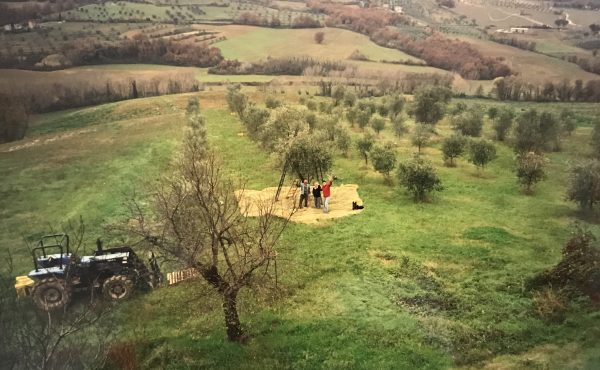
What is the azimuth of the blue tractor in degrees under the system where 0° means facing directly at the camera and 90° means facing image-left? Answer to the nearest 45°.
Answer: approximately 270°

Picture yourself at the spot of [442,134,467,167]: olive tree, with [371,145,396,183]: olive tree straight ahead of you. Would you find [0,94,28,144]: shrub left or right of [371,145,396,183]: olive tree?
right

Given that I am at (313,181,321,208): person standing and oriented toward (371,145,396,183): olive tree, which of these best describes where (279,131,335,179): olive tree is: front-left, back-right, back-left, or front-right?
front-left

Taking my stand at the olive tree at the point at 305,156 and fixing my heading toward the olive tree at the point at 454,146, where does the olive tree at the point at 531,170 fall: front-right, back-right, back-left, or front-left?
front-right

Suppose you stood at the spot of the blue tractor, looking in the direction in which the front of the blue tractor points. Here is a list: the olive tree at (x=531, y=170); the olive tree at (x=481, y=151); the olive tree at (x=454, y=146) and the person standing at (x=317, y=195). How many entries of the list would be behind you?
0

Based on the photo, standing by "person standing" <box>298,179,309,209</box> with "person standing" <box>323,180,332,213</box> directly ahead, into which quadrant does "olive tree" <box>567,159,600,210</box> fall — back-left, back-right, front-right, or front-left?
front-left

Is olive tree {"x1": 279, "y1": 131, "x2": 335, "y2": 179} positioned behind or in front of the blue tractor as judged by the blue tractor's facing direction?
in front

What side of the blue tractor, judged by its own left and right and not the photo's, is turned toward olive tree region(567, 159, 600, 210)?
front

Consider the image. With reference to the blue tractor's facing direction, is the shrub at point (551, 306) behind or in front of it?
in front

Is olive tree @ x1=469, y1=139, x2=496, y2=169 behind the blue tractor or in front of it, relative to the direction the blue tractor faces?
in front

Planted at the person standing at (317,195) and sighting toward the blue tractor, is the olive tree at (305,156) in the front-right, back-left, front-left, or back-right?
back-right

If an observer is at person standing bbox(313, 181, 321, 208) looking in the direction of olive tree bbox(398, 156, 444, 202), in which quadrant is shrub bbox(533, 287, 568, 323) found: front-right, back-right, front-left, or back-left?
front-right

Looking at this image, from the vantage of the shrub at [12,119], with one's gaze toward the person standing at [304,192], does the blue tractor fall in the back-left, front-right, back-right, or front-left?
front-right

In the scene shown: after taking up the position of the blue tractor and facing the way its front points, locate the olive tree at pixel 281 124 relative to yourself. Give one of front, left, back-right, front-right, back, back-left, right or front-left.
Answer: front-left

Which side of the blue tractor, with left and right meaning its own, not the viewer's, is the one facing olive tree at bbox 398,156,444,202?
front

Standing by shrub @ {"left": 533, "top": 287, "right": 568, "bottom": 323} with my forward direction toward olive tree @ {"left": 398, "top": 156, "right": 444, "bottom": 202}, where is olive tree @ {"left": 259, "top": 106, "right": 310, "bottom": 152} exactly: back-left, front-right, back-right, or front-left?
front-left
